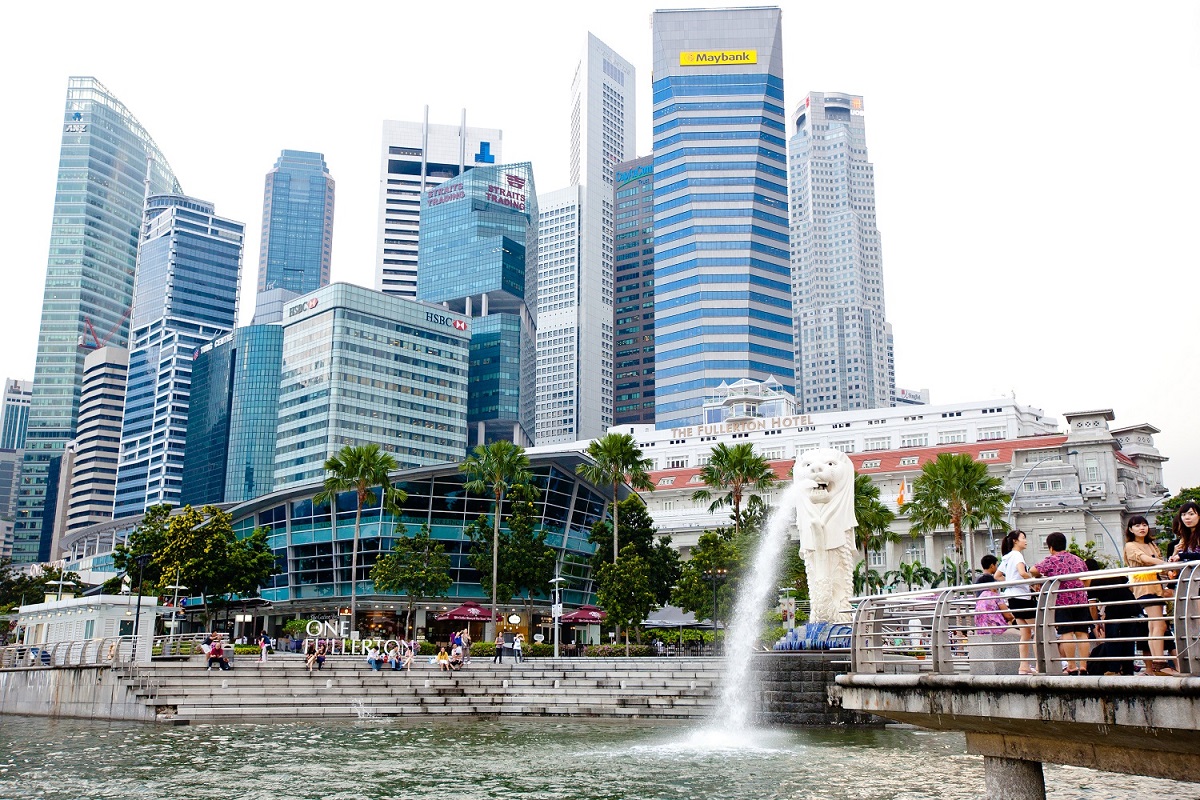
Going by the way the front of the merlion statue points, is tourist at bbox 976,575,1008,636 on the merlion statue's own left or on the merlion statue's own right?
on the merlion statue's own left

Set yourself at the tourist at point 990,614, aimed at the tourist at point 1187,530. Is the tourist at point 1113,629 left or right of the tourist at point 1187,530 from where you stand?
right

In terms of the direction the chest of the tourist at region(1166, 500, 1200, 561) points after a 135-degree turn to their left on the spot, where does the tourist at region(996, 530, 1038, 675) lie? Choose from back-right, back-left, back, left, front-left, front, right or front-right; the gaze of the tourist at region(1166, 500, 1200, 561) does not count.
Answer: back

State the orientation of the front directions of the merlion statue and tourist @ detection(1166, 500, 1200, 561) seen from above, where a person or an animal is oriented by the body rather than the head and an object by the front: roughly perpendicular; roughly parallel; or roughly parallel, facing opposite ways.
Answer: roughly parallel

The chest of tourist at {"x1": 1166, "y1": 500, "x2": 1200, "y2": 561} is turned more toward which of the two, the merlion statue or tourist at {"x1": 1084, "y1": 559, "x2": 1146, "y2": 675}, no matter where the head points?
the tourist

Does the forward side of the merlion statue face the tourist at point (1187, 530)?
no

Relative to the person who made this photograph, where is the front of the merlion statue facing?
facing the viewer and to the left of the viewer

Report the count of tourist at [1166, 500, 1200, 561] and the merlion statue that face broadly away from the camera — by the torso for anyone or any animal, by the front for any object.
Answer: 0

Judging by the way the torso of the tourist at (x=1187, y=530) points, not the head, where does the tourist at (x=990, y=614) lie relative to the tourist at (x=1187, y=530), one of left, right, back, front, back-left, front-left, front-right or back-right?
front-right

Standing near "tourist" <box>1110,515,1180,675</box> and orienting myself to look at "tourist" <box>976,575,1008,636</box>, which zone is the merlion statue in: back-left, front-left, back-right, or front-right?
front-right

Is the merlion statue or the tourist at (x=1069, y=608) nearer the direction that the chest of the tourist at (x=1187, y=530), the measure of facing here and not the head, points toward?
the tourist
